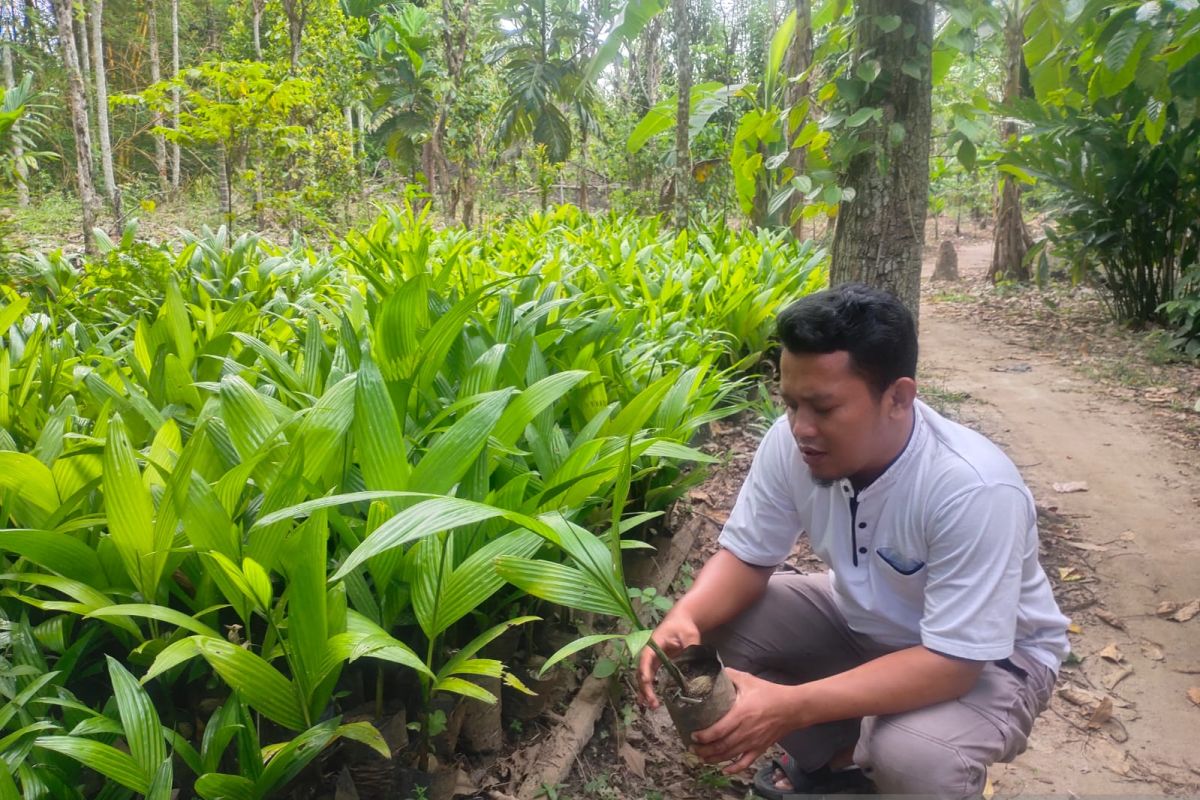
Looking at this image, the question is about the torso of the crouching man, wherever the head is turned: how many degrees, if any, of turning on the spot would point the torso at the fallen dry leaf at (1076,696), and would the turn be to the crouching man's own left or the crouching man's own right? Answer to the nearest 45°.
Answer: approximately 180°

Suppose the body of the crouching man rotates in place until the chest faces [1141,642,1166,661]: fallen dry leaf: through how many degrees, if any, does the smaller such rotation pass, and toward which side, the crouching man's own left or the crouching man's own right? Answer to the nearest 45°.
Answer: approximately 180°

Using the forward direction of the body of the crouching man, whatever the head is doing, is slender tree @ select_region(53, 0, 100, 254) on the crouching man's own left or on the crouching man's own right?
on the crouching man's own right

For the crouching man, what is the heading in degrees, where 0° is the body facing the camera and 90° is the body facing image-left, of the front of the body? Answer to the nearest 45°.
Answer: approximately 45°

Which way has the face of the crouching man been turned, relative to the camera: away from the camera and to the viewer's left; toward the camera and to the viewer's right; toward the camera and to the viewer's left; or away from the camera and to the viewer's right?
toward the camera and to the viewer's left

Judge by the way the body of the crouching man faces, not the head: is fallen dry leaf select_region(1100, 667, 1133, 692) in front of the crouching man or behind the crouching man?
behind

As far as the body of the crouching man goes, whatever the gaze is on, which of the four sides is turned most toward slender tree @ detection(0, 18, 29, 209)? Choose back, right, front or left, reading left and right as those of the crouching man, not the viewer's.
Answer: right

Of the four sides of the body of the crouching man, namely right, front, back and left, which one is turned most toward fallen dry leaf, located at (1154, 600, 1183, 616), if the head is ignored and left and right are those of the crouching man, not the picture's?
back

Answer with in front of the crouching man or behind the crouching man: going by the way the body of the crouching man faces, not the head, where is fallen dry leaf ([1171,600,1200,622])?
behind

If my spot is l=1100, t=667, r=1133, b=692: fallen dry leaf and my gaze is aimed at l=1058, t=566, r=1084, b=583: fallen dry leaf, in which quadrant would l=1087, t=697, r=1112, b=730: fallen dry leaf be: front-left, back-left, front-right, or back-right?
back-left

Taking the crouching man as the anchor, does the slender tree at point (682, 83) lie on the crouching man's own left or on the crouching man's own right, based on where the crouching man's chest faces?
on the crouching man's own right

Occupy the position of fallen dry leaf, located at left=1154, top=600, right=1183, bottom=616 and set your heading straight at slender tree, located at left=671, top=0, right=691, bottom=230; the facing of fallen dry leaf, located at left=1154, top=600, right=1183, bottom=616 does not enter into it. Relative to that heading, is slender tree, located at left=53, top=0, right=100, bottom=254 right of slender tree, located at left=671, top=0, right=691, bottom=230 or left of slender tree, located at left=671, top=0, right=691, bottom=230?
left
